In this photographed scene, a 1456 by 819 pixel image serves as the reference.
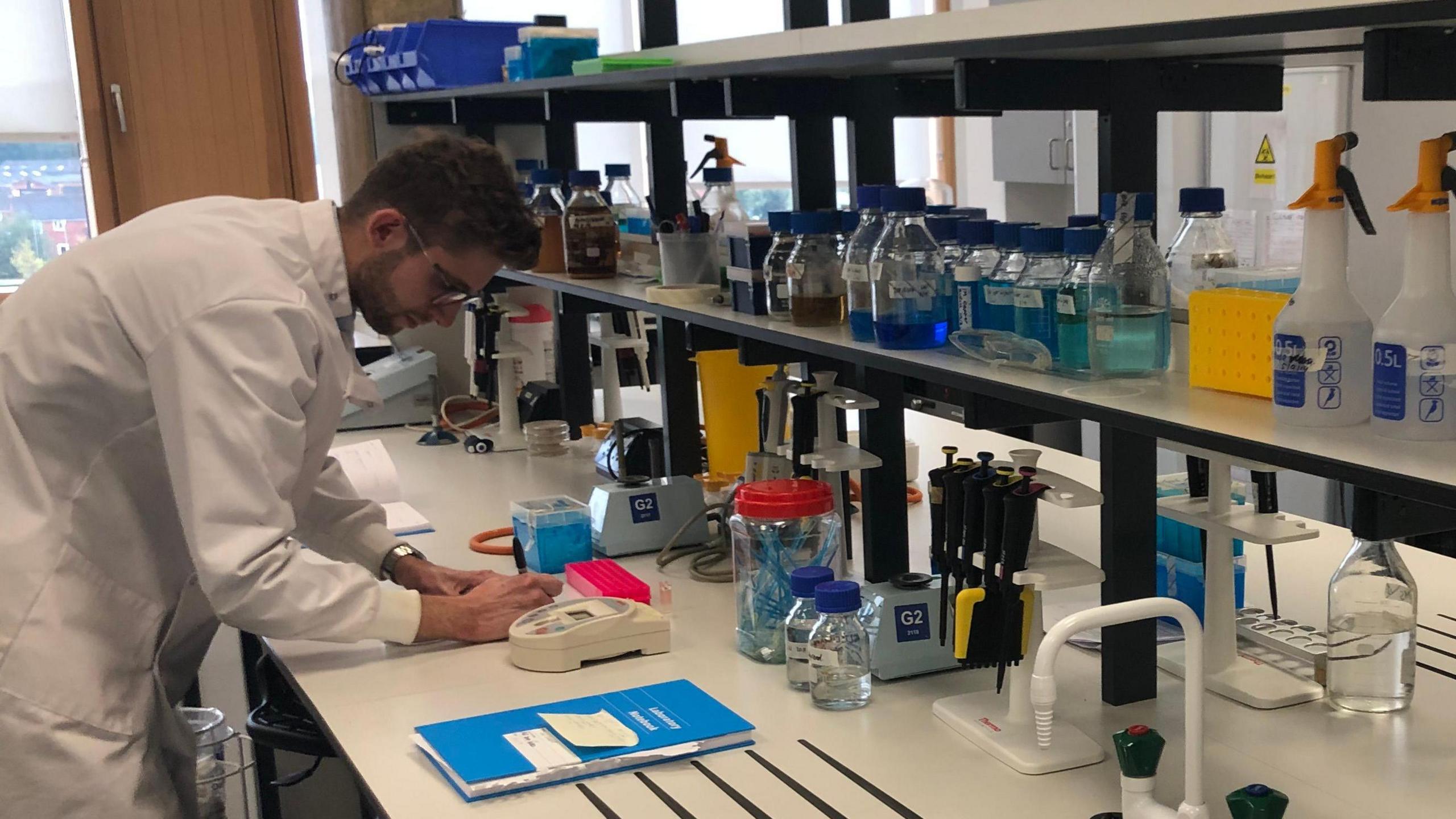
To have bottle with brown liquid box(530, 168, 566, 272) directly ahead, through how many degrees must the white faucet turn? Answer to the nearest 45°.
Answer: approximately 45° to its right

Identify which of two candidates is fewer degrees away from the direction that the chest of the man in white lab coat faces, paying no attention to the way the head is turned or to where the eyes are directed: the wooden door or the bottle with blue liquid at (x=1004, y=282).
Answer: the bottle with blue liquid

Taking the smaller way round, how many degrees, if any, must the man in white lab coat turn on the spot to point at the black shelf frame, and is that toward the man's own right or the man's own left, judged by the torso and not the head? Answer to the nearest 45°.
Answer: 0° — they already face it

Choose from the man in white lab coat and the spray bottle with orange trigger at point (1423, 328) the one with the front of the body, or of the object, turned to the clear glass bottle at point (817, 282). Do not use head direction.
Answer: the man in white lab coat

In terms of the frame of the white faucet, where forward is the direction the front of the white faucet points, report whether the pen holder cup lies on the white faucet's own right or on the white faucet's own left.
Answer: on the white faucet's own right

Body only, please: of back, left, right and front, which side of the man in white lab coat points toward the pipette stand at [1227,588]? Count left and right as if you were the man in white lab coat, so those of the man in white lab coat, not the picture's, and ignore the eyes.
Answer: front

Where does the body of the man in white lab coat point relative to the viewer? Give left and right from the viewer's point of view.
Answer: facing to the right of the viewer

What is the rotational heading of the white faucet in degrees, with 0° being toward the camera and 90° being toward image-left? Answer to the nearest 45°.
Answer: approximately 90°

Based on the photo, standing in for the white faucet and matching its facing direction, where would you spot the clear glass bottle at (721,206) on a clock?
The clear glass bottle is roughly at 2 o'clock from the white faucet.
